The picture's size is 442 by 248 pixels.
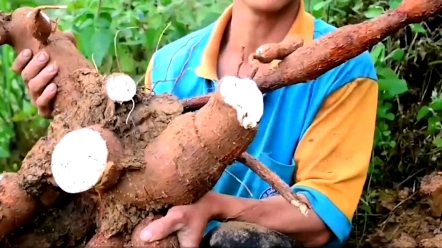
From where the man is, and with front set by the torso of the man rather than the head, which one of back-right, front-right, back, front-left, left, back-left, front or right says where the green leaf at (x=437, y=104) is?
back

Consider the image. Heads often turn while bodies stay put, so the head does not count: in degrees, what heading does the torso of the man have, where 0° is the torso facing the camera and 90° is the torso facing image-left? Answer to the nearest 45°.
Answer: approximately 45°

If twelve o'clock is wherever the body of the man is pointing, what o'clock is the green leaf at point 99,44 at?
The green leaf is roughly at 3 o'clock from the man.

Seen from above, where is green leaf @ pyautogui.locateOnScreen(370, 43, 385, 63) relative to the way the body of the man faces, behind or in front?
behind
